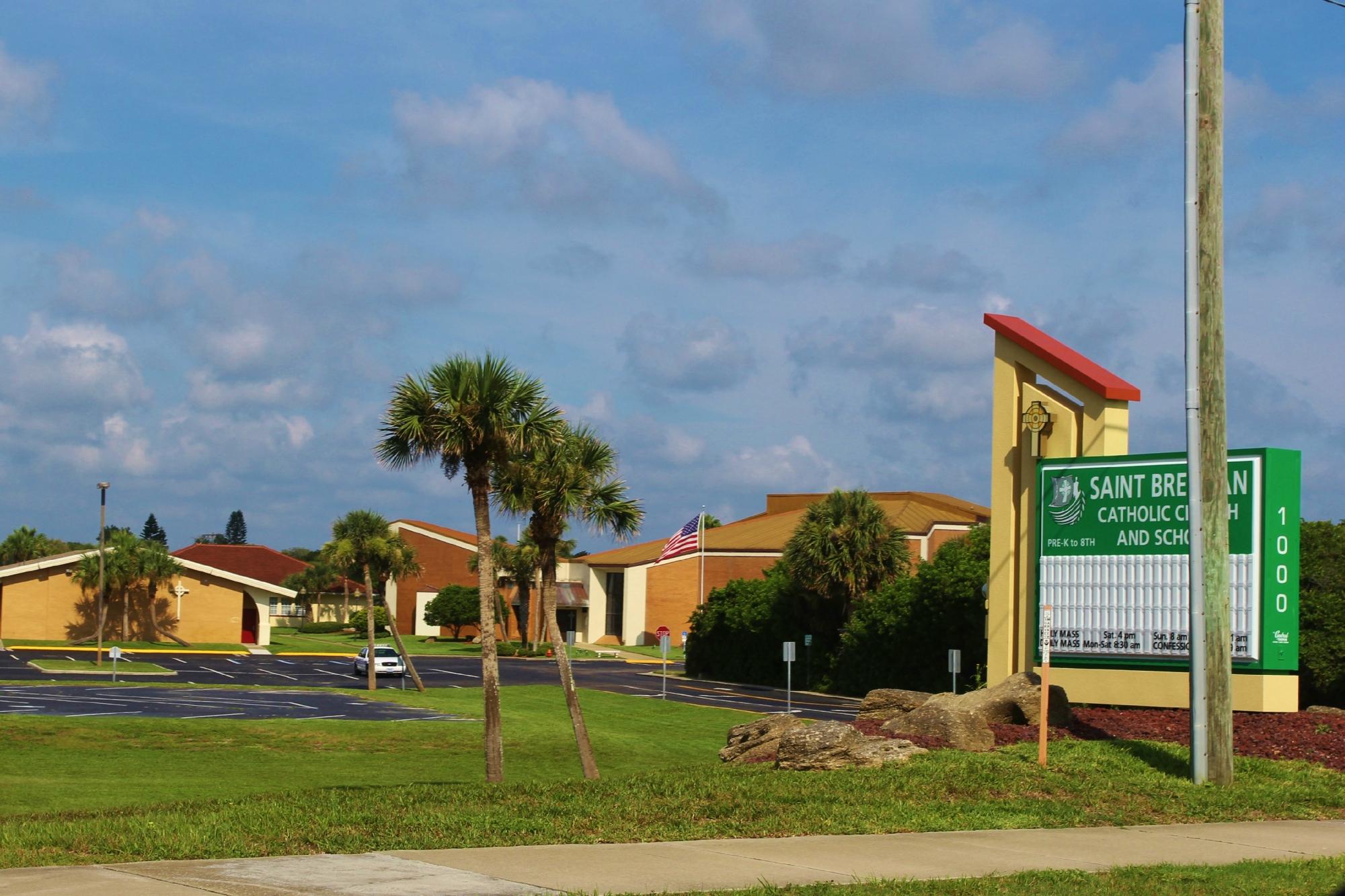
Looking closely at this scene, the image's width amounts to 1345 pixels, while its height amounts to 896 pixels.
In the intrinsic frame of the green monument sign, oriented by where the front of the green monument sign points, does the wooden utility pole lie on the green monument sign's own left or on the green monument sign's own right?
on the green monument sign's own left

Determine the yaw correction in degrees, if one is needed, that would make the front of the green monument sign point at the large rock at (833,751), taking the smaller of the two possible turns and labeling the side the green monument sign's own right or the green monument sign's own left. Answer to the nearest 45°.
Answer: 0° — it already faces it

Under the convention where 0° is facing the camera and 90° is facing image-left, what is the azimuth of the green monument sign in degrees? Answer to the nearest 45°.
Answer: approximately 45°

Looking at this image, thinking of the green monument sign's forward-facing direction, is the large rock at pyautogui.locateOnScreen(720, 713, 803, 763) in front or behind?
in front

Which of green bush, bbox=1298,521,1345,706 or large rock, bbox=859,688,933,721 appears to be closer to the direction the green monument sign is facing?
the large rock

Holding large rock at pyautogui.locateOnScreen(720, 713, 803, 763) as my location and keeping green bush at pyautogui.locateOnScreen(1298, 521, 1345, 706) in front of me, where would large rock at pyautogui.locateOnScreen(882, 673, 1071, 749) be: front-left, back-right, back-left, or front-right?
front-right

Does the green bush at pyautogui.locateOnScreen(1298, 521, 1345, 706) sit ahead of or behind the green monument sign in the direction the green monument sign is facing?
behind

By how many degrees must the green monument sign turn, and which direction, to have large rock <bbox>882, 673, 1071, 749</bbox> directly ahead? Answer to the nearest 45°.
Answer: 0° — it already faces it

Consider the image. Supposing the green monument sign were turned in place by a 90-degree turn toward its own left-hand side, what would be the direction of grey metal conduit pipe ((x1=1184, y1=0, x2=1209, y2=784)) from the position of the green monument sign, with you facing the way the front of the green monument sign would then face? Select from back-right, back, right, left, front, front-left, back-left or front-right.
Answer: front-right
